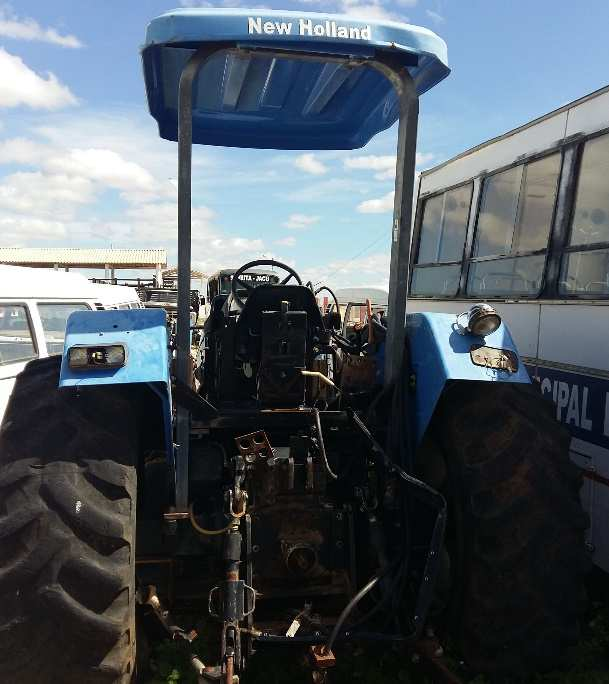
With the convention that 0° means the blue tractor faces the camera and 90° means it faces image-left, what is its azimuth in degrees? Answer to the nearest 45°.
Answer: approximately 180°

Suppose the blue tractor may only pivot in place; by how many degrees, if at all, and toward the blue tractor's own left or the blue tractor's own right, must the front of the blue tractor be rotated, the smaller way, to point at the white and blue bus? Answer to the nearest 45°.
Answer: approximately 45° to the blue tractor's own right

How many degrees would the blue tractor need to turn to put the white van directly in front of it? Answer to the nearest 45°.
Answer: approximately 45° to its left
